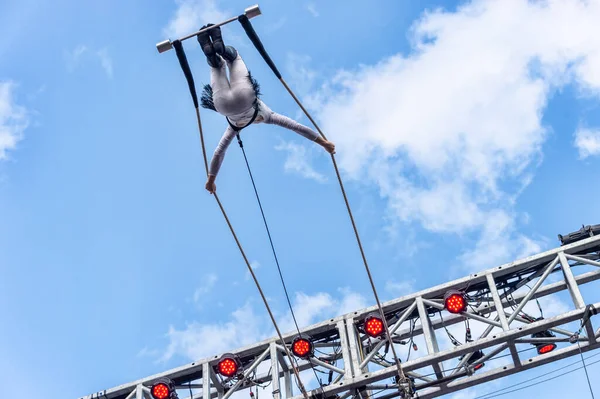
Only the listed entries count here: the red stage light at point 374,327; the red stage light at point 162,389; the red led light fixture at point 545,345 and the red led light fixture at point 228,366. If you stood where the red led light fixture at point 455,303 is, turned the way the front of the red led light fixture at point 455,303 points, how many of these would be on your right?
3

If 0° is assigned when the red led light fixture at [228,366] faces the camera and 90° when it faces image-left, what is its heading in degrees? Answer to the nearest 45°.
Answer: approximately 0°

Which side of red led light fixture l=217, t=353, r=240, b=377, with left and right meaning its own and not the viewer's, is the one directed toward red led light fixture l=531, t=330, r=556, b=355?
left

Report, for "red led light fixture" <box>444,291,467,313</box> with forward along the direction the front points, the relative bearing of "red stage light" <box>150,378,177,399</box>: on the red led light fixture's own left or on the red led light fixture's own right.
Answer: on the red led light fixture's own right

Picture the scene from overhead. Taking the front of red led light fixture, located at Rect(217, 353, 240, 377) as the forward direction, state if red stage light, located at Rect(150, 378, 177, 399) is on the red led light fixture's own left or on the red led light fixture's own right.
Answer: on the red led light fixture's own right

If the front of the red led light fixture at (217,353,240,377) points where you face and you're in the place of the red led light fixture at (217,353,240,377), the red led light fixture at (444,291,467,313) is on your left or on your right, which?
on your left

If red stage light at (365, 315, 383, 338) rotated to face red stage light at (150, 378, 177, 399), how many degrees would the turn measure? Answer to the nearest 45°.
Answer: approximately 90° to its right

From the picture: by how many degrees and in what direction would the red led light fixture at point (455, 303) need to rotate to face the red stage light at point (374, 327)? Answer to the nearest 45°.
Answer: approximately 90° to its right

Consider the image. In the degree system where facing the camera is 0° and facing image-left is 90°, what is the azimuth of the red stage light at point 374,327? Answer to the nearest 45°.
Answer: approximately 0°
